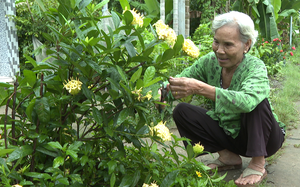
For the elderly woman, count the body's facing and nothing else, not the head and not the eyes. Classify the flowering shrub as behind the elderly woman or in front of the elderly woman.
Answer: in front

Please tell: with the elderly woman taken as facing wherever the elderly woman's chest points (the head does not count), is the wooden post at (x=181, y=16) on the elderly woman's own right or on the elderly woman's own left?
on the elderly woman's own right

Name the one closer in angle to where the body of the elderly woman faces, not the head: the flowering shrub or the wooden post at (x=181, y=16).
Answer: the flowering shrub

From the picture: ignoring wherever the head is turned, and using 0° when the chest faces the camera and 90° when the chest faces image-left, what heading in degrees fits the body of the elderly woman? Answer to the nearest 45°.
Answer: approximately 45°
